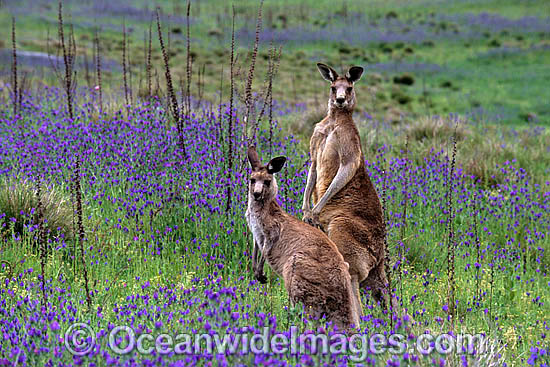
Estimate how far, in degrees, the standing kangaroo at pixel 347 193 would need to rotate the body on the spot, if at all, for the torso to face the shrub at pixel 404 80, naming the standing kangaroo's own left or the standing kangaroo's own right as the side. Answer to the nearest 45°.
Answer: approximately 135° to the standing kangaroo's own right

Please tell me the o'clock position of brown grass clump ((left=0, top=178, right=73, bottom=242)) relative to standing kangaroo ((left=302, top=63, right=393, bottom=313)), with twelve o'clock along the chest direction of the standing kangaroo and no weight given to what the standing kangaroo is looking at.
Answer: The brown grass clump is roughly at 2 o'clock from the standing kangaroo.

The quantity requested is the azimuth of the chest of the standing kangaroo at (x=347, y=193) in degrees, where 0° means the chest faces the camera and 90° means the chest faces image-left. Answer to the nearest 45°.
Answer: approximately 45°

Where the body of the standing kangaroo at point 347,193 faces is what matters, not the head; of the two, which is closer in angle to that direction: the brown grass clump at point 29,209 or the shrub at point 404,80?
the brown grass clump

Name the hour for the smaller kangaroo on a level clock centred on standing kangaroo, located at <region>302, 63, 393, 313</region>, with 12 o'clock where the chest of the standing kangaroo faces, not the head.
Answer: The smaller kangaroo is roughly at 11 o'clock from the standing kangaroo.

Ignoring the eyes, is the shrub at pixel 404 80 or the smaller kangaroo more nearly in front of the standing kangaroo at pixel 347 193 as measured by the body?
the smaller kangaroo
